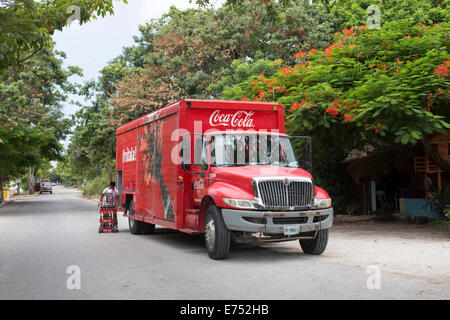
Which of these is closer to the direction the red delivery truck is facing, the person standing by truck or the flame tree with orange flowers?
the flame tree with orange flowers

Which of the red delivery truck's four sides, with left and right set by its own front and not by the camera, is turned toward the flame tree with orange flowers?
left

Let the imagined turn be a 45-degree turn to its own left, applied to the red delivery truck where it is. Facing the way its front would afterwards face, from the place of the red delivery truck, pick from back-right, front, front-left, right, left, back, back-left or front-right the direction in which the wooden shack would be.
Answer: front-left

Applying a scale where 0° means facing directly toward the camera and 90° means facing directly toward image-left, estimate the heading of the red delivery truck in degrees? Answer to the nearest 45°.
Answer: approximately 315°

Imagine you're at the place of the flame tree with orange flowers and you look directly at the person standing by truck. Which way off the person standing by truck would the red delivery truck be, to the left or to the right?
left

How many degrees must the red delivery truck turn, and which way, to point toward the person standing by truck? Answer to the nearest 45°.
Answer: approximately 180°
